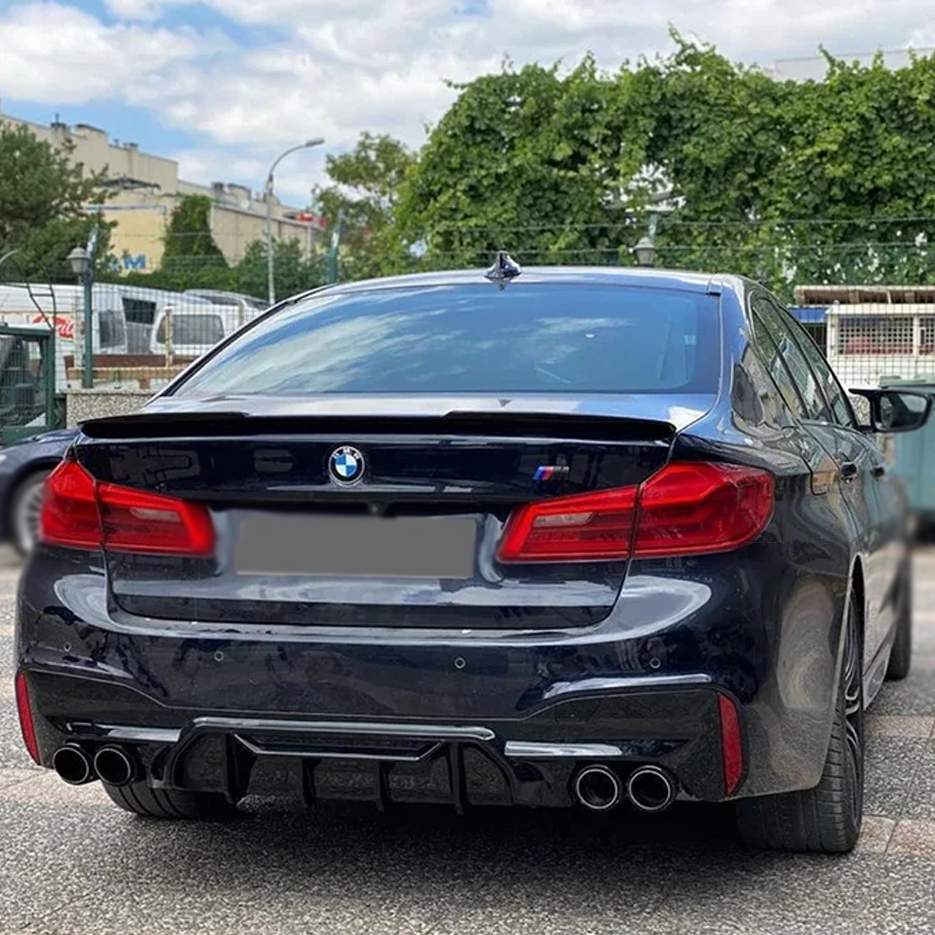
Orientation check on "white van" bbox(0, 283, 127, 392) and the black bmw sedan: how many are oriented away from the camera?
1

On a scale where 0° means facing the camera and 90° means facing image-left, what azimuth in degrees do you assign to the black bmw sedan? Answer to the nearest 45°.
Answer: approximately 180°

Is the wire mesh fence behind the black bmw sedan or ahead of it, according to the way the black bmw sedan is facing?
ahead

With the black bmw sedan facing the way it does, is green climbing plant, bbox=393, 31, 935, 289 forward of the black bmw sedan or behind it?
forward

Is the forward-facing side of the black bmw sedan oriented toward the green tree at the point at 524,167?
yes

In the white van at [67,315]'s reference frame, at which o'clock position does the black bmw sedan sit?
The black bmw sedan is roughly at 3 o'clock from the white van.

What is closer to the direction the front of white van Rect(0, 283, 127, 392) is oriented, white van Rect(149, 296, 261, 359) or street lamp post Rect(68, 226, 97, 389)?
the white van

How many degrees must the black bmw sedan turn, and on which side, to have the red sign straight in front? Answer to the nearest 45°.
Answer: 0° — it already faces it
